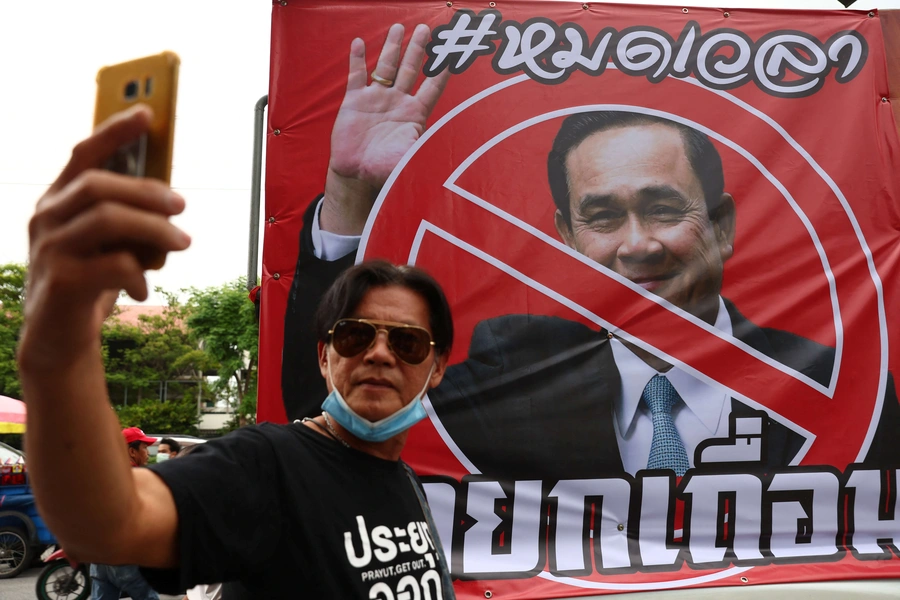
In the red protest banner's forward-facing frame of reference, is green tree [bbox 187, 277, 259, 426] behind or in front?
behind
